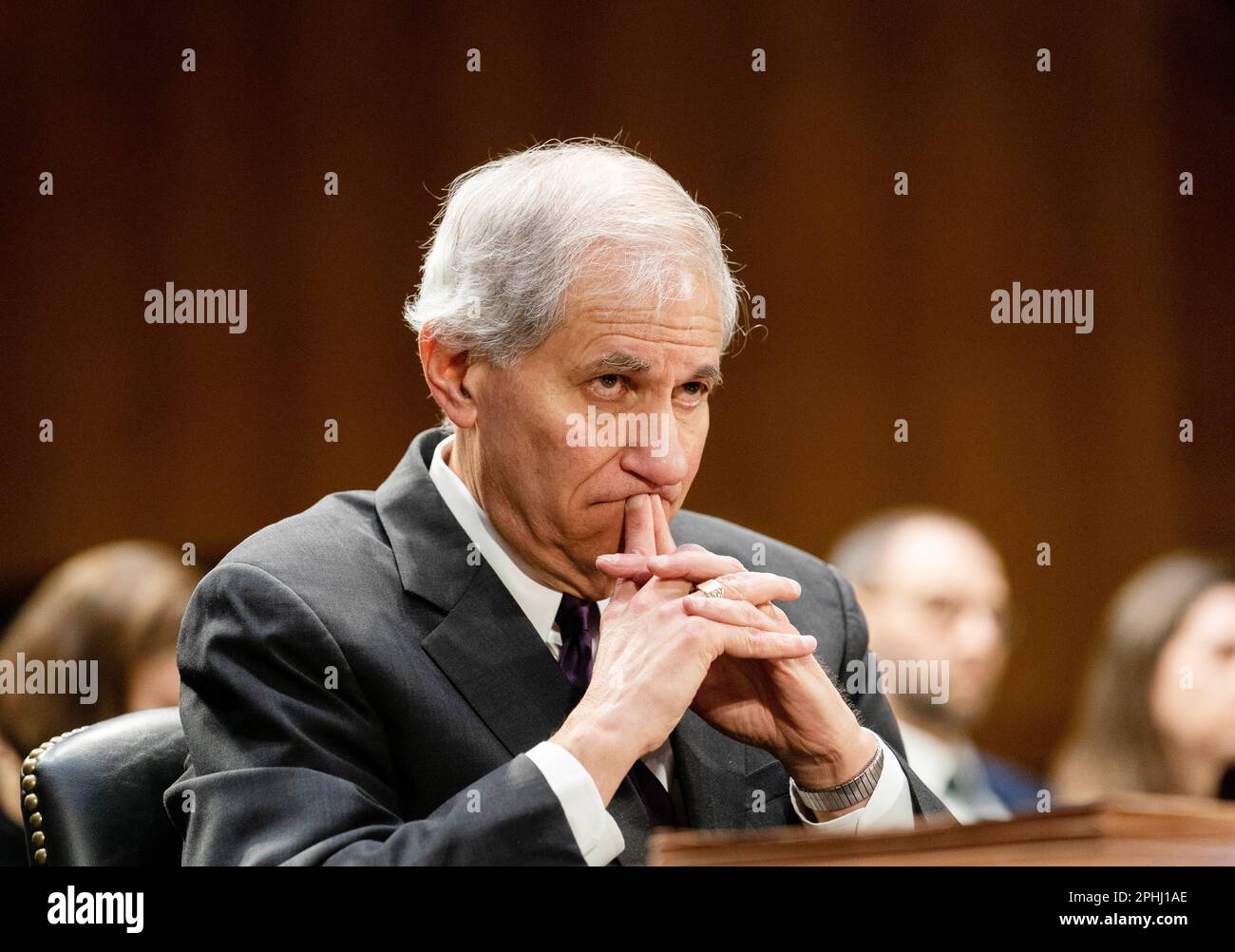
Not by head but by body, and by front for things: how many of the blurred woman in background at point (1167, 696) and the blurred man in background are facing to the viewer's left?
0

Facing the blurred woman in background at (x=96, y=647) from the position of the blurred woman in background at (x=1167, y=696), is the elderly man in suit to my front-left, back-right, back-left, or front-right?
front-left

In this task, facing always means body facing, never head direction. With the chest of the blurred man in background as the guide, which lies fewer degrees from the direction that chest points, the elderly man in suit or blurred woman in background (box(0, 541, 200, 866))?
the elderly man in suit

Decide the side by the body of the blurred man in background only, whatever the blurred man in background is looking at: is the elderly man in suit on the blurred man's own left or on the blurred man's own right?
on the blurred man's own right

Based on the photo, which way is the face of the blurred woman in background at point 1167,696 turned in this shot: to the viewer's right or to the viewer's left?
to the viewer's right

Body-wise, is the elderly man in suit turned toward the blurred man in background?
no

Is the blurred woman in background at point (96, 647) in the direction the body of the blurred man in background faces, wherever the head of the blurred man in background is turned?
no

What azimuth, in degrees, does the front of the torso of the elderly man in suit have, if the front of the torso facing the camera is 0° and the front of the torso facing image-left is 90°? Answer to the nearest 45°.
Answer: approximately 315°

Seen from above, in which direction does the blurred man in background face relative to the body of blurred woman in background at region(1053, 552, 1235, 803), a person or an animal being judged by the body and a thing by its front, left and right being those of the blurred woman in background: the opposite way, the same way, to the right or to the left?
the same way

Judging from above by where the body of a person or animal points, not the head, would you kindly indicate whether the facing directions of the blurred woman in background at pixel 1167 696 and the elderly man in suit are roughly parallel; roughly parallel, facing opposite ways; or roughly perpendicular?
roughly parallel

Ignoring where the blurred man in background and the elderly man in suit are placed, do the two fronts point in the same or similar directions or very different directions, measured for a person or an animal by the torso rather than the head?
same or similar directions

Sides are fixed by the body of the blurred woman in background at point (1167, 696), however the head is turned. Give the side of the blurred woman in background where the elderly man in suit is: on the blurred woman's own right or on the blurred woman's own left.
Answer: on the blurred woman's own right

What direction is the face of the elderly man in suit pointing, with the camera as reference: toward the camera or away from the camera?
toward the camera
